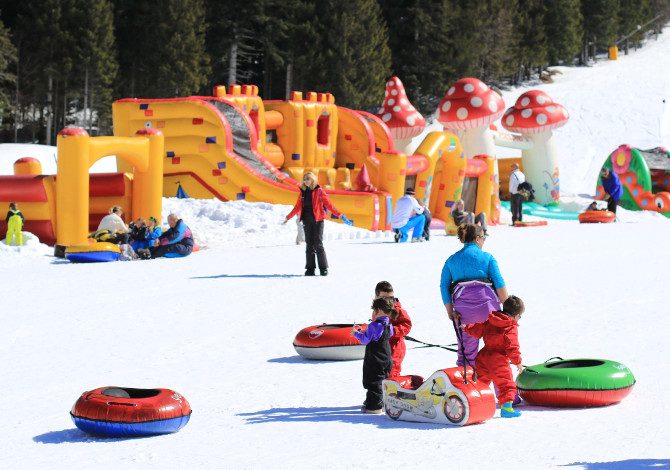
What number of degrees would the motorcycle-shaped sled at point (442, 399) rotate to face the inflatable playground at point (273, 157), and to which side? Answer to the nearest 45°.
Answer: approximately 135° to its left

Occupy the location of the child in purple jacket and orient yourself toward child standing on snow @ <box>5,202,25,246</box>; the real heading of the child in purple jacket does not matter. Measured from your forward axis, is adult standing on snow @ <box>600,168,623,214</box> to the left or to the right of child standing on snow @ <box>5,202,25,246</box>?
right

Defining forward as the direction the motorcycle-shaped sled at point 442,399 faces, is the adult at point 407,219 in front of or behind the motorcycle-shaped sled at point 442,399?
behind
